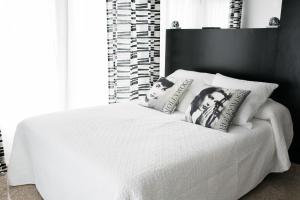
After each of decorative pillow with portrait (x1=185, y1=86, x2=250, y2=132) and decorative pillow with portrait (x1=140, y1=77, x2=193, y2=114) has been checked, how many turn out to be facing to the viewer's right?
0

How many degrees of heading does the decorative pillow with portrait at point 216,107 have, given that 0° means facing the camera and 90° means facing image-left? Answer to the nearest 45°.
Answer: approximately 45°

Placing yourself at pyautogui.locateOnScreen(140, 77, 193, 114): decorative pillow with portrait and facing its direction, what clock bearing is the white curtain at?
The white curtain is roughly at 2 o'clock from the decorative pillow with portrait.

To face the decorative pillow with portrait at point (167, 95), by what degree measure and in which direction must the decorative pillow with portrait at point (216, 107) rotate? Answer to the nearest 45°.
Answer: approximately 90° to its right

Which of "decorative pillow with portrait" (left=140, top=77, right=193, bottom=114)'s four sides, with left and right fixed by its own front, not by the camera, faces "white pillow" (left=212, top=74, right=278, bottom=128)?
left

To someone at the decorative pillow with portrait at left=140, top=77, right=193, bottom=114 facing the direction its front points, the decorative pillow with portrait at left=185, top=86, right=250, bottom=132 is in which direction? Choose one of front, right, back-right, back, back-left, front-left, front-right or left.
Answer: left

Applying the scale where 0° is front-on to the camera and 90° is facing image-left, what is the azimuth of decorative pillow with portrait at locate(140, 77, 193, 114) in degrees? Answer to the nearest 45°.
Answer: approximately 45°
